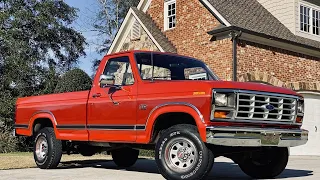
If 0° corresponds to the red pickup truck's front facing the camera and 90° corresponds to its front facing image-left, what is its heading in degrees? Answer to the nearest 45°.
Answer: approximately 315°

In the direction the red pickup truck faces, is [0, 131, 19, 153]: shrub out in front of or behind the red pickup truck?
behind

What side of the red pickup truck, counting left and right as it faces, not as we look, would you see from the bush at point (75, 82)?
back

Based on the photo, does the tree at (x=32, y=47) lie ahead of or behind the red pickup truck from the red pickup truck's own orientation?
behind

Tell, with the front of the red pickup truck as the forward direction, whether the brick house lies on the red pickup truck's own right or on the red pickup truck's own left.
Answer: on the red pickup truck's own left
